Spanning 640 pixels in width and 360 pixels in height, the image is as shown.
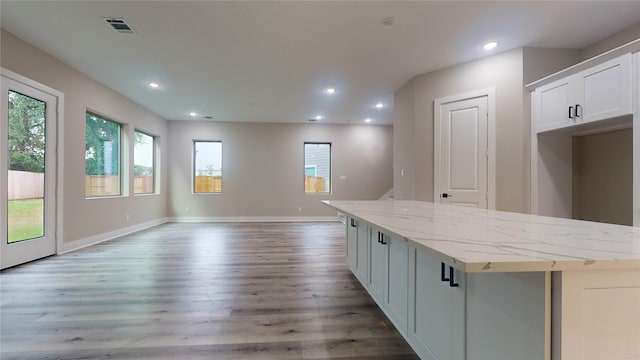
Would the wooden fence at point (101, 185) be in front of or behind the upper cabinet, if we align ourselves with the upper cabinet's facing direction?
in front

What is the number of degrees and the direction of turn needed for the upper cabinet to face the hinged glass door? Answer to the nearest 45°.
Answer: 0° — it already faces it

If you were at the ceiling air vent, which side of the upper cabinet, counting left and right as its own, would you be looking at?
front

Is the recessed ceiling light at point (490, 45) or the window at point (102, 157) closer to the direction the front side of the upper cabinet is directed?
the window

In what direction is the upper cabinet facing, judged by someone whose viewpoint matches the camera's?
facing the viewer and to the left of the viewer

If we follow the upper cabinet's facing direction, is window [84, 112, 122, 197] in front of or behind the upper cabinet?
in front

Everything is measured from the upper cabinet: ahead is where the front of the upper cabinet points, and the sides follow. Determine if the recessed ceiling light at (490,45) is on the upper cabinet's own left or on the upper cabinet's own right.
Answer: on the upper cabinet's own right

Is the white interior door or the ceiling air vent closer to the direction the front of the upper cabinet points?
the ceiling air vent

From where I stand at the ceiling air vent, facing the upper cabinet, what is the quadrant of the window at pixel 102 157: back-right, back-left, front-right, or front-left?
back-left

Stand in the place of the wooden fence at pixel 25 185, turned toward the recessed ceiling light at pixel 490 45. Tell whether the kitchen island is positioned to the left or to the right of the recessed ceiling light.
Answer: right

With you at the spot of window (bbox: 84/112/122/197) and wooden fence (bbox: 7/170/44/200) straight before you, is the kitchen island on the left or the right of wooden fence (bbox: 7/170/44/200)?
left

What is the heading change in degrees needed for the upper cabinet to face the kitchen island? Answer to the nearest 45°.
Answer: approximately 45° to its left
